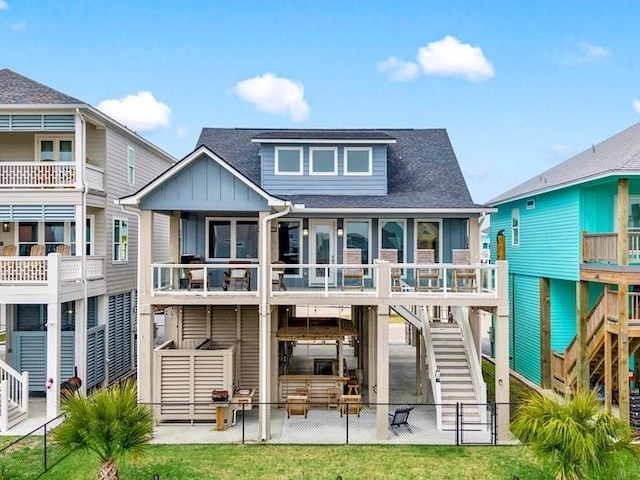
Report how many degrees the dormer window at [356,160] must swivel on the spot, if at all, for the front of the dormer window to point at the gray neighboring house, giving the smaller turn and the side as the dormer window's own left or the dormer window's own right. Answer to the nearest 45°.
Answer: approximately 90° to the dormer window's own right

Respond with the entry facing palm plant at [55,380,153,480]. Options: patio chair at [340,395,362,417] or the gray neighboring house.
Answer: the gray neighboring house

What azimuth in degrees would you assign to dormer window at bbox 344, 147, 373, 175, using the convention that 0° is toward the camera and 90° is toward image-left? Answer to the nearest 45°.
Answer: approximately 0°
